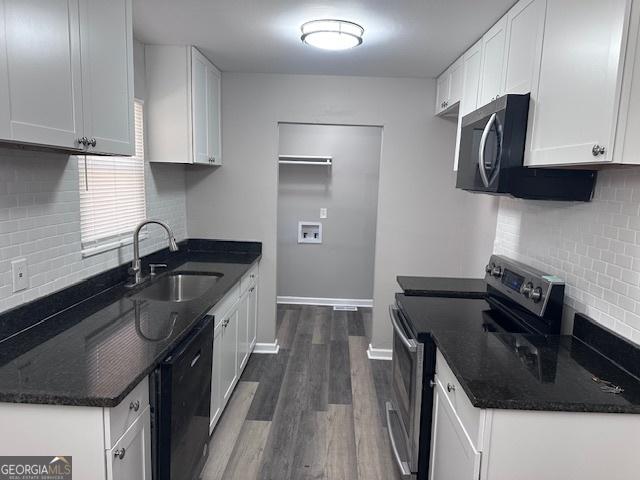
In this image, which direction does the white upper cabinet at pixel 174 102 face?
to the viewer's right

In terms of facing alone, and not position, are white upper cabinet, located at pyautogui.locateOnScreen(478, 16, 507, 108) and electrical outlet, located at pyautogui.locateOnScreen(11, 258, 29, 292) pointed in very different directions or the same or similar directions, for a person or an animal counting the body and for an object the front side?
very different directions

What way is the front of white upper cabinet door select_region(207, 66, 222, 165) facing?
to the viewer's right

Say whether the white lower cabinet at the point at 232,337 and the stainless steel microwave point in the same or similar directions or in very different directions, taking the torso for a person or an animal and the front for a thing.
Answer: very different directions

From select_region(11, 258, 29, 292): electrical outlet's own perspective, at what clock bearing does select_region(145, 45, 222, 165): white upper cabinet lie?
The white upper cabinet is roughly at 9 o'clock from the electrical outlet.

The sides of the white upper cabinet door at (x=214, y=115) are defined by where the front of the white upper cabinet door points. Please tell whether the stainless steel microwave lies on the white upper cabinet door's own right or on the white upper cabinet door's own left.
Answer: on the white upper cabinet door's own right

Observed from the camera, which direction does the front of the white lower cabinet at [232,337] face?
facing to the right of the viewer
